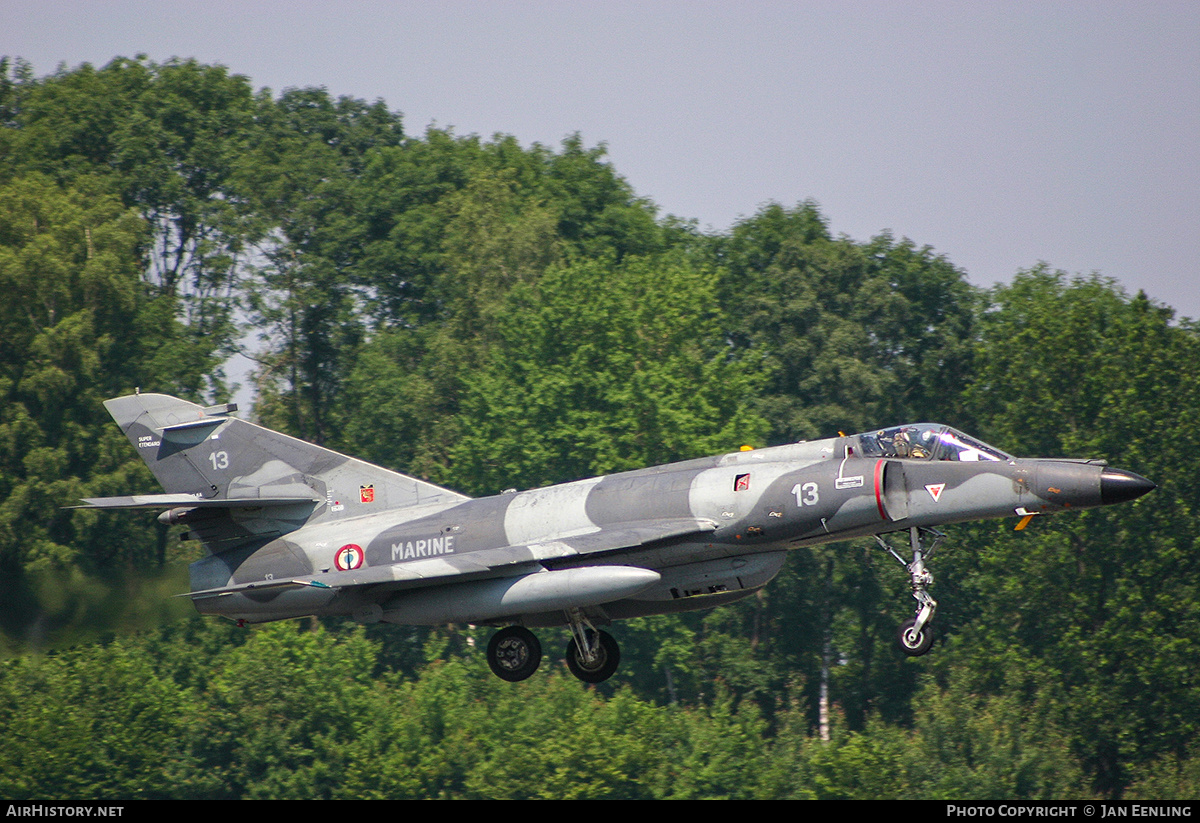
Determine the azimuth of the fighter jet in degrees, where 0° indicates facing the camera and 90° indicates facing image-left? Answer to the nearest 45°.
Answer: approximately 270°
